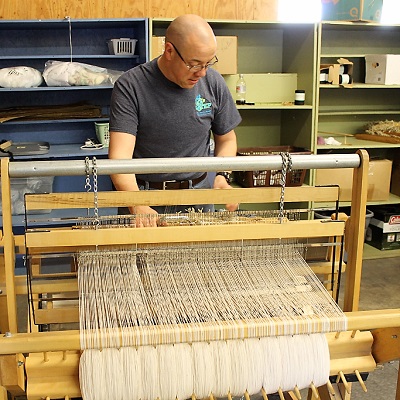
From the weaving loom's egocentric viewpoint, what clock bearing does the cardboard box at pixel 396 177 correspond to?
The cardboard box is roughly at 1 o'clock from the weaving loom.

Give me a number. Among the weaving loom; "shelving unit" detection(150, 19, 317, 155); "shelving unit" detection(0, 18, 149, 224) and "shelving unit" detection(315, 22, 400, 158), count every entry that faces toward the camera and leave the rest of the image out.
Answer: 3

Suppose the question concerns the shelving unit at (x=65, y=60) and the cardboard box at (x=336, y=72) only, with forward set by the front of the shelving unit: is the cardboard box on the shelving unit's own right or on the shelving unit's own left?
on the shelving unit's own left

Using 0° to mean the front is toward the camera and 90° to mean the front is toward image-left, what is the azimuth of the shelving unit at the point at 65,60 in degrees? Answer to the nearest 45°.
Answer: approximately 0°

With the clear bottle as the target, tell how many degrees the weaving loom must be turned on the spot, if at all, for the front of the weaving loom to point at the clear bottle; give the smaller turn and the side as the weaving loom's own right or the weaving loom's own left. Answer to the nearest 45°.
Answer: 0° — it already faces it

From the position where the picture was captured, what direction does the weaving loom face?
facing away from the viewer

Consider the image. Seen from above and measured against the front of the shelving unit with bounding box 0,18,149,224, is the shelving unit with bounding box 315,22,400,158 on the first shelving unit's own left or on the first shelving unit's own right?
on the first shelving unit's own left

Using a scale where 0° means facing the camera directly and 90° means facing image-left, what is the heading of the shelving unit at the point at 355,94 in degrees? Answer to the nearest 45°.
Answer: approximately 0°

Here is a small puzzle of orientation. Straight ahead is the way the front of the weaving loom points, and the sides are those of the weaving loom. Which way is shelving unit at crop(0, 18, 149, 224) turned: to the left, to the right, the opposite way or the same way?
the opposite way
